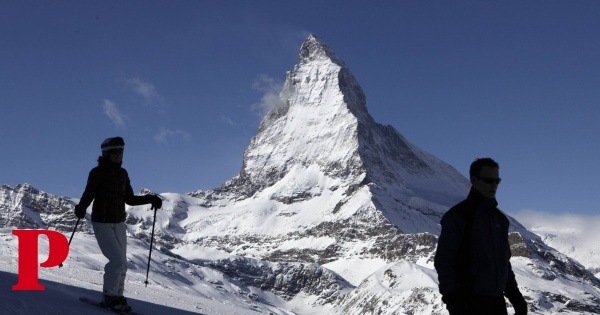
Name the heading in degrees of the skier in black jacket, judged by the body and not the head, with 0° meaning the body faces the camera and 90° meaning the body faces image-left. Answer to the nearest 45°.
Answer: approximately 315°
